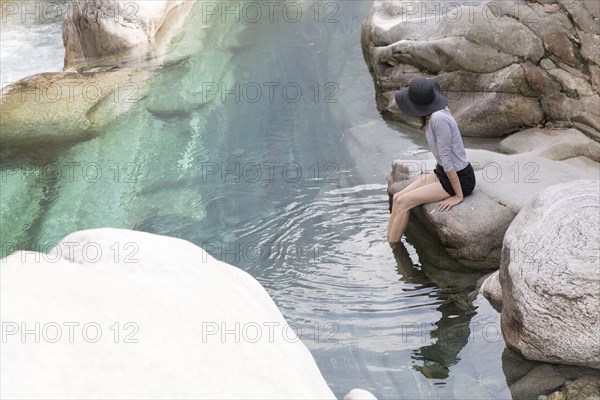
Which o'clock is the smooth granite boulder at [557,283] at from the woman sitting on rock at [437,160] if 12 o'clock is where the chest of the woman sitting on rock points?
The smooth granite boulder is roughly at 8 o'clock from the woman sitting on rock.

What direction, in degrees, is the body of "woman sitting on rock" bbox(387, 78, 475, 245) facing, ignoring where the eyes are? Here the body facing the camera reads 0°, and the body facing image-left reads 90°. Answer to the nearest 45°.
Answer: approximately 90°

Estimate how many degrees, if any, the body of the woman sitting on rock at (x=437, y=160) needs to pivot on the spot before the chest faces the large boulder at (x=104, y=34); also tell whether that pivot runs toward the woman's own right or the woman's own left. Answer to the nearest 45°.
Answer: approximately 45° to the woman's own right

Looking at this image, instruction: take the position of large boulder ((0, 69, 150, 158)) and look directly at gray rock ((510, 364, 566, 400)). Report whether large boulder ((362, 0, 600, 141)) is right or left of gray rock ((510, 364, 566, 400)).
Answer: left

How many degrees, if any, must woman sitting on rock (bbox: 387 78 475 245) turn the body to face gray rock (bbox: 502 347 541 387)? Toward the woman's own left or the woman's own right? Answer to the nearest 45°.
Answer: approximately 90° to the woman's own left

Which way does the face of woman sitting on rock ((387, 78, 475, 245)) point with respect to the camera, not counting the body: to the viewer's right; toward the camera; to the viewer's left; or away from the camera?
to the viewer's left

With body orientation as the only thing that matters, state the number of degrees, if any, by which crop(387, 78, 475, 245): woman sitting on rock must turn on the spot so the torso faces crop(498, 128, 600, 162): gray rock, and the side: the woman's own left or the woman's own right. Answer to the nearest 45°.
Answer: approximately 135° to the woman's own right

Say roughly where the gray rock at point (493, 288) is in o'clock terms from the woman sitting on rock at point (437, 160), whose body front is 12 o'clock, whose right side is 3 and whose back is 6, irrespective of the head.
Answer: The gray rock is roughly at 8 o'clock from the woman sitting on rock.

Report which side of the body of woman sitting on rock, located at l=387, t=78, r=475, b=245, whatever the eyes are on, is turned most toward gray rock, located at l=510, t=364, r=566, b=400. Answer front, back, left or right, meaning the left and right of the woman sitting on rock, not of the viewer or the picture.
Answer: left

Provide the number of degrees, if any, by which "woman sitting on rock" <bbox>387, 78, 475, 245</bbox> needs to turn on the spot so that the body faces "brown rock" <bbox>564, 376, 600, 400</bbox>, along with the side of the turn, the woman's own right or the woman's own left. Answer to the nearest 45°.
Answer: approximately 135° to the woman's own left
